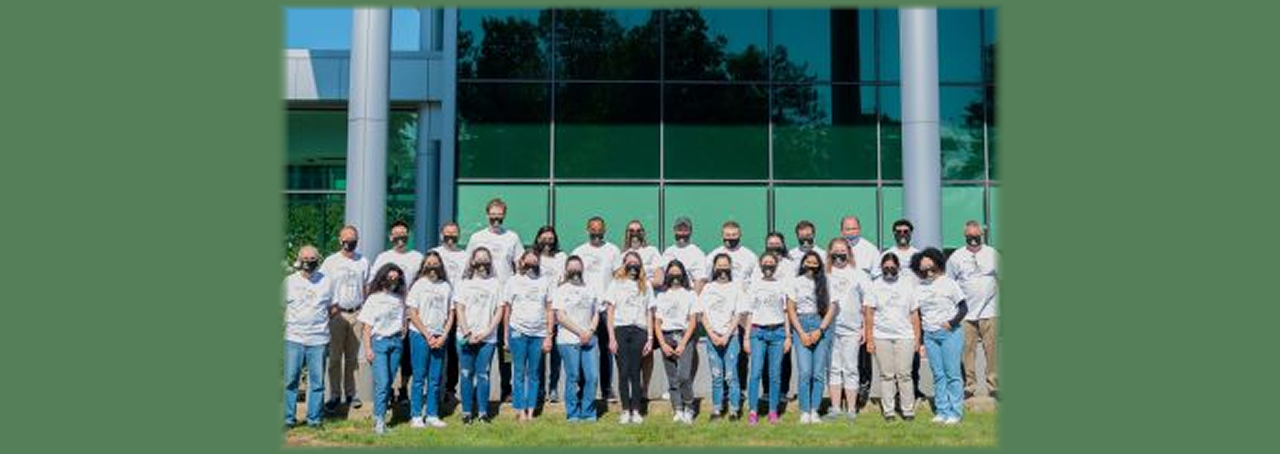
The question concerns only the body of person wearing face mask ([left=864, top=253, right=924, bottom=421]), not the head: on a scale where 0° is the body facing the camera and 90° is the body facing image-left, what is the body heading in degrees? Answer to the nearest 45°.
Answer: approximately 0°

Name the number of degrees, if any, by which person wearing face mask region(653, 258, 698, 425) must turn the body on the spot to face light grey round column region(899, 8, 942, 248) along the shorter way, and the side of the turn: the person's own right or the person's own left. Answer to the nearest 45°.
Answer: approximately 135° to the person's own left

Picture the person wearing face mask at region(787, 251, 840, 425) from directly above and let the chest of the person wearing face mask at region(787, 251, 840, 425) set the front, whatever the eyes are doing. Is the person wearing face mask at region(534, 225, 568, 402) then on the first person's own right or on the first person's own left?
on the first person's own right

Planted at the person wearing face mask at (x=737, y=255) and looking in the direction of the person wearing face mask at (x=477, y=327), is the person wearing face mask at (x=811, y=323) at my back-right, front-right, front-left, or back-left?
back-left
